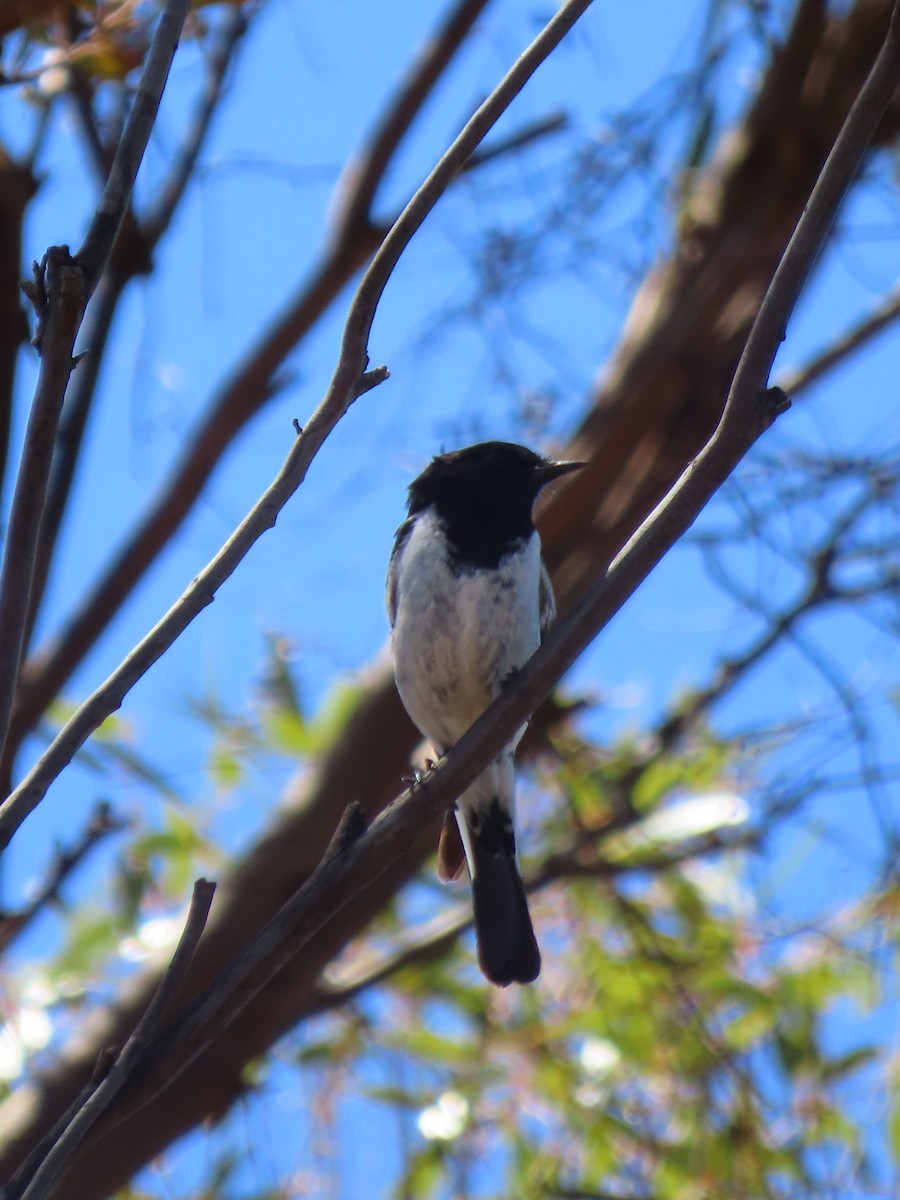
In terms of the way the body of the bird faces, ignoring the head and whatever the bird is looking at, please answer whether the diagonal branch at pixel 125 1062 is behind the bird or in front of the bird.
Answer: in front

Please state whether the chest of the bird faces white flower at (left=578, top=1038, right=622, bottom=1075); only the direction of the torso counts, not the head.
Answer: no

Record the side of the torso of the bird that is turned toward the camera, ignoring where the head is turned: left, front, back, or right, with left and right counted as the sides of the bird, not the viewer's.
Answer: front
